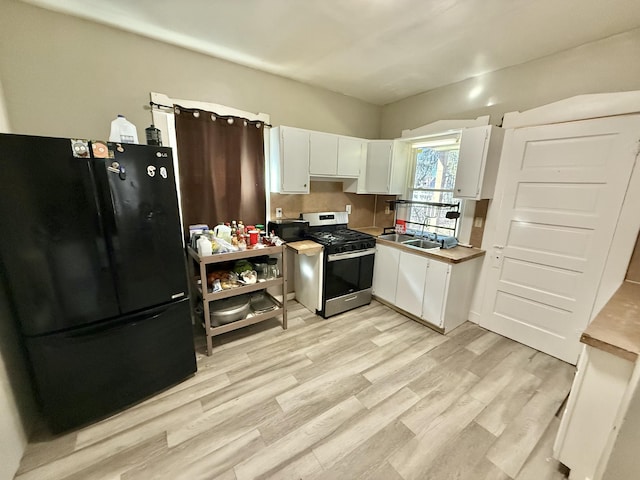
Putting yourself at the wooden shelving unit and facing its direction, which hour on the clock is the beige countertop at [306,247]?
The beige countertop is roughly at 10 o'clock from the wooden shelving unit.

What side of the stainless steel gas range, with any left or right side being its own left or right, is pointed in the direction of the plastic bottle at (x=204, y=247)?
right

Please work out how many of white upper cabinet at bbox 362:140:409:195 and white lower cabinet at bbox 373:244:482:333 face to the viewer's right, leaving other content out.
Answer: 0

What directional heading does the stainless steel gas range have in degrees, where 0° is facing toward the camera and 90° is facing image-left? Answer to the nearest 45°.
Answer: approximately 315°

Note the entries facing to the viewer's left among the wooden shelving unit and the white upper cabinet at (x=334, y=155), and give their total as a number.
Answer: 0

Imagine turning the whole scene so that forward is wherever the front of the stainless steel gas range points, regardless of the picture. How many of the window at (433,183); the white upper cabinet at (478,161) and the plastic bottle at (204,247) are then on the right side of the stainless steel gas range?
1

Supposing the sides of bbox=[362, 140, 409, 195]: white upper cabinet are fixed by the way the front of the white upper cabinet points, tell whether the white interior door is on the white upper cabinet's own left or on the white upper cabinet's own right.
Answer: on the white upper cabinet's own left

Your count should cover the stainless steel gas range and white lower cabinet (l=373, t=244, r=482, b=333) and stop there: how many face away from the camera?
0

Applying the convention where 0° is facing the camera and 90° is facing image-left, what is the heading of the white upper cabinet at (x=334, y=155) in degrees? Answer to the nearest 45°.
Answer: approximately 315°
